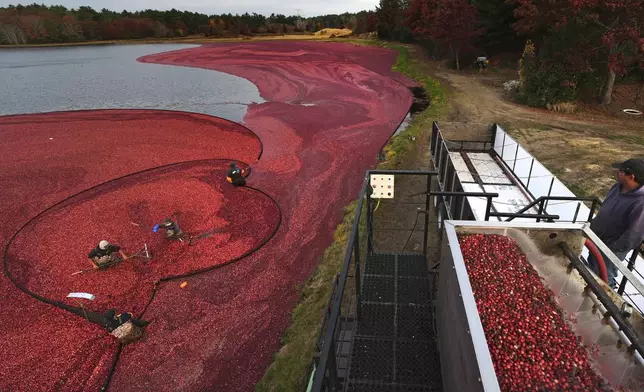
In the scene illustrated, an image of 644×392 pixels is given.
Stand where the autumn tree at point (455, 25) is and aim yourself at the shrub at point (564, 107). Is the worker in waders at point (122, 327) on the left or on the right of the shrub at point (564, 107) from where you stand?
right

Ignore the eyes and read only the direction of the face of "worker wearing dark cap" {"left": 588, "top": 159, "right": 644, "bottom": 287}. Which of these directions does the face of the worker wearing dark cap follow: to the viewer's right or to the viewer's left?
to the viewer's left

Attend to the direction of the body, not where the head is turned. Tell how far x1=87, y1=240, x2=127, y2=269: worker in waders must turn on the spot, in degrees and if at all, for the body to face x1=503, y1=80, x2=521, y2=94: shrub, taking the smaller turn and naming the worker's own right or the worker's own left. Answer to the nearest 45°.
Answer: approximately 90° to the worker's own left

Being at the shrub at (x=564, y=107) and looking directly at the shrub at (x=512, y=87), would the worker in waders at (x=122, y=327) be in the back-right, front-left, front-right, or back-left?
back-left

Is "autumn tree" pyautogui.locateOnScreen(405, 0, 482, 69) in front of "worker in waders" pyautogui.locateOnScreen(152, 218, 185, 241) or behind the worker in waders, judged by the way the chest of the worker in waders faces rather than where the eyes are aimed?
behind

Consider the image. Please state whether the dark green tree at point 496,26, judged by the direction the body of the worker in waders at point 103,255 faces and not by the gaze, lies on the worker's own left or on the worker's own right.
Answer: on the worker's own left

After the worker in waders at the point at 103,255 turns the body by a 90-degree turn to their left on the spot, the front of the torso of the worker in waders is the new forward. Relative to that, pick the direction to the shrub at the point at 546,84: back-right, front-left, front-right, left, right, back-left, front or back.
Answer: front

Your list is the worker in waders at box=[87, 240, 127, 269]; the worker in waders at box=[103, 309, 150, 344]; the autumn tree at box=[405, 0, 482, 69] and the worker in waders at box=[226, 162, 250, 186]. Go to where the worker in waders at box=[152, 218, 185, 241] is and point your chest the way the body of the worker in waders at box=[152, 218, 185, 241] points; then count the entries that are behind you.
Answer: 2

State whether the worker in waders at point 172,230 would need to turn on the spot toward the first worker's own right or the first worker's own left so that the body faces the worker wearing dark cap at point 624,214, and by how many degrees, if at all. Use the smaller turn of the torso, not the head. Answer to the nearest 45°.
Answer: approximately 90° to the first worker's own left

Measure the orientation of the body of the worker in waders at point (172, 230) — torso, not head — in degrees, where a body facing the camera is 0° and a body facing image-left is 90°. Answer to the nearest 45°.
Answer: approximately 45°
